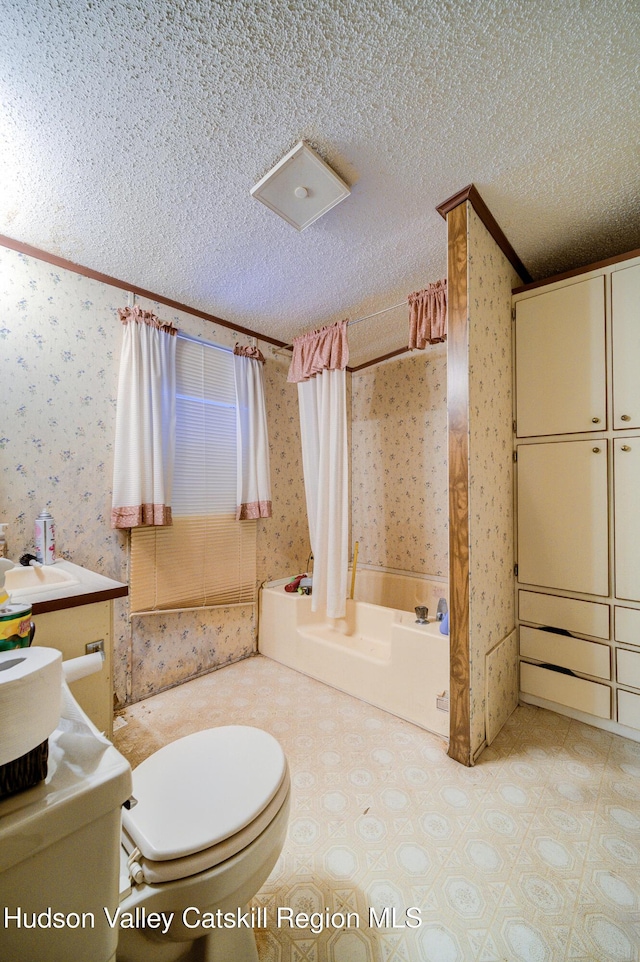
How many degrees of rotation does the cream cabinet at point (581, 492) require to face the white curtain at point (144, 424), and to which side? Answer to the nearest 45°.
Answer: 0° — it already faces it

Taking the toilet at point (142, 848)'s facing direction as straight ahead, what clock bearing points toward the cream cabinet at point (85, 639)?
The cream cabinet is roughly at 10 o'clock from the toilet.

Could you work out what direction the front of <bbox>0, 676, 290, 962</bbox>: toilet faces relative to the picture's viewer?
facing away from the viewer and to the right of the viewer

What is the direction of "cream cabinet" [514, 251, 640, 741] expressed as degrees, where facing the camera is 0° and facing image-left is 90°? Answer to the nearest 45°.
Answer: approximately 45°

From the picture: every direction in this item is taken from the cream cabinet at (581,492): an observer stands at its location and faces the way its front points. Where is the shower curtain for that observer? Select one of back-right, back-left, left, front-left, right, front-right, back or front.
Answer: front-right

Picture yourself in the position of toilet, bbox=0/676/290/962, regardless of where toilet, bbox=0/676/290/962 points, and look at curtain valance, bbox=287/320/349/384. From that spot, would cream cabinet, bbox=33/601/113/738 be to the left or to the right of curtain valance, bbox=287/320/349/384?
left

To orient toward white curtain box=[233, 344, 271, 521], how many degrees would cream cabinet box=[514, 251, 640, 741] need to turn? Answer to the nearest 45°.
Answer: approximately 45° to its right

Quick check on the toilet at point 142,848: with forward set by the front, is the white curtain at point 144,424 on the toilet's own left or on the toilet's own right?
on the toilet's own left
